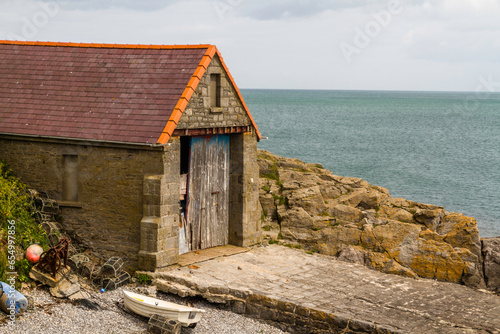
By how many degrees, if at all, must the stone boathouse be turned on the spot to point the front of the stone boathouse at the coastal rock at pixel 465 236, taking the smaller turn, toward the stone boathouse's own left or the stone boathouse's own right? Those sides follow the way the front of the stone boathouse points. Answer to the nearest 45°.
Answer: approximately 45° to the stone boathouse's own left

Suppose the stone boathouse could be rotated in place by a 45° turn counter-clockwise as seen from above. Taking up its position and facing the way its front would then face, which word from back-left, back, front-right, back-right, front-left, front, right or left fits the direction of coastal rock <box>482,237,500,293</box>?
front

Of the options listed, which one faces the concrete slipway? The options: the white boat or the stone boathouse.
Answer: the stone boathouse

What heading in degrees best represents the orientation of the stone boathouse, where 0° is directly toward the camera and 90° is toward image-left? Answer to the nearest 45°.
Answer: approximately 315°
